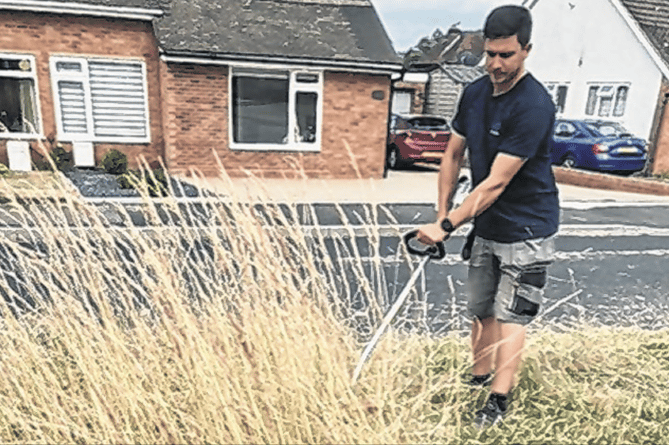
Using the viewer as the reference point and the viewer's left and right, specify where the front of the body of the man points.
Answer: facing the viewer and to the left of the viewer

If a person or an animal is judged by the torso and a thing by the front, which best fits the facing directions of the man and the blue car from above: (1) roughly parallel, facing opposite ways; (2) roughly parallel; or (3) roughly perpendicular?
roughly perpendicular

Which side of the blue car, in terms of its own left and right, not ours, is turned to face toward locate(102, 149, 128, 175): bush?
left

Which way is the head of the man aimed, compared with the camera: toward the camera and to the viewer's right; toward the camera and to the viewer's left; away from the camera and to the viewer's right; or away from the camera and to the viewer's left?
toward the camera and to the viewer's left

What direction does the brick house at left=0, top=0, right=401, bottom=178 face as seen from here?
toward the camera

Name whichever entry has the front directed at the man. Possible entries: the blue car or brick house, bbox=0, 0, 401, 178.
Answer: the brick house

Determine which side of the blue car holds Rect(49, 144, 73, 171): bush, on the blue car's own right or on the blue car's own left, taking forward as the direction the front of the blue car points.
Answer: on the blue car's own left

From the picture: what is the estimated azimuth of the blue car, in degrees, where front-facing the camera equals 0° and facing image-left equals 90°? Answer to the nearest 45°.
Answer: approximately 135°

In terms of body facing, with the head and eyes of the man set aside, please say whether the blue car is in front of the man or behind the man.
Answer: behind

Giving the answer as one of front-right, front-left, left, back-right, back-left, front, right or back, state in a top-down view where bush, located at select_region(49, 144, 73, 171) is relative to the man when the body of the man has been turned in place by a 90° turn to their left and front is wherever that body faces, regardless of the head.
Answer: back

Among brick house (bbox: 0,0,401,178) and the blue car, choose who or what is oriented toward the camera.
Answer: the brick house

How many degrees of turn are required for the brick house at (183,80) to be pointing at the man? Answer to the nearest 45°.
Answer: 0° — it already faces them
